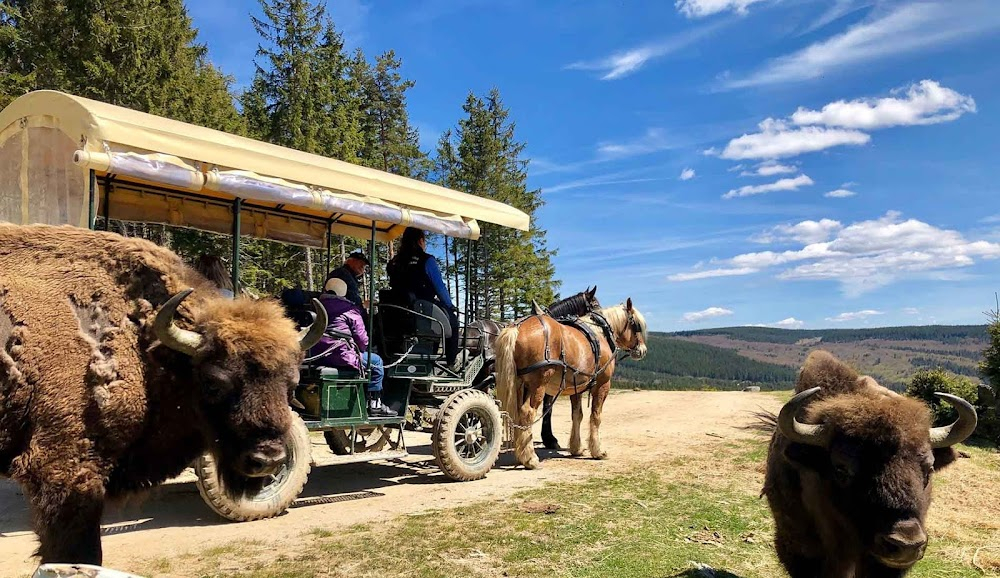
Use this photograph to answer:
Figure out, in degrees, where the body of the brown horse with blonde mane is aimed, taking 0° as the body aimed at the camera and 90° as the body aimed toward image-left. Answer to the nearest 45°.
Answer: approximately 225°

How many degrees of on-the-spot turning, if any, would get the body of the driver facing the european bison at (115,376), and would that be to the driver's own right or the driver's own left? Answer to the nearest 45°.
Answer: approximately 135° to the driver's own right

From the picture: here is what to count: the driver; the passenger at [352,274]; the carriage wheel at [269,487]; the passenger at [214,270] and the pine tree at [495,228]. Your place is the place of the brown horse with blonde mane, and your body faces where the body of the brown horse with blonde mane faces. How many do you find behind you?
4

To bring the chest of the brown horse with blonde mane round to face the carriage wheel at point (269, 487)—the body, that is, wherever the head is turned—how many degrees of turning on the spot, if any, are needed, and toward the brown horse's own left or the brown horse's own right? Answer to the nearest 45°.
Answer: approximately 180°

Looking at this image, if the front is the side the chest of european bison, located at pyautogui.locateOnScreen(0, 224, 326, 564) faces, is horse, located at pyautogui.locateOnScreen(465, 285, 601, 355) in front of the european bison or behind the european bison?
in front

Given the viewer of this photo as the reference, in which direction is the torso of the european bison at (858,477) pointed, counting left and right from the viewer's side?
facing the viewer and to the right of the viewer

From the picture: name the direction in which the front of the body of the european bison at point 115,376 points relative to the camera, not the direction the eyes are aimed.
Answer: to the viewer's right

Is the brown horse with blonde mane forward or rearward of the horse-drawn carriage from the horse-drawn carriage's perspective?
forward

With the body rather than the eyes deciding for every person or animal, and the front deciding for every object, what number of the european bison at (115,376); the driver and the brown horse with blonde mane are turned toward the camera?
0

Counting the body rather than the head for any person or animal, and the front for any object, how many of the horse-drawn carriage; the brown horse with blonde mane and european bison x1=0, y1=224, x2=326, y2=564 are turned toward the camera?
0

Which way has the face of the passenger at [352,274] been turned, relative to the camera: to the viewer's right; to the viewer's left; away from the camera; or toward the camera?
to the viewer's right

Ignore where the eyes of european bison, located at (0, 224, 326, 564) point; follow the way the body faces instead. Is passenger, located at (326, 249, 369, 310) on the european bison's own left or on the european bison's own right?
on the european bison's own left
